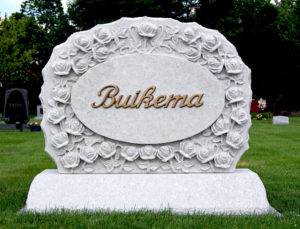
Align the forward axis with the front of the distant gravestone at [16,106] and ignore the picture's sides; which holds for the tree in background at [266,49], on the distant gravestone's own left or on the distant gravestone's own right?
on the distant gravestone's own left

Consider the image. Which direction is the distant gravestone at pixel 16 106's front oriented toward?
toward the camera

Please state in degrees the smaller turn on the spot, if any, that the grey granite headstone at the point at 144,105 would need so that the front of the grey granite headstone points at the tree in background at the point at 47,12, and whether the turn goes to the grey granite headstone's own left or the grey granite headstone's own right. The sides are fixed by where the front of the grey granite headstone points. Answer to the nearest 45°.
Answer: approximately 180°

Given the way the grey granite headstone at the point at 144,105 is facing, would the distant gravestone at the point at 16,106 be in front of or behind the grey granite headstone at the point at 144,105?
behind

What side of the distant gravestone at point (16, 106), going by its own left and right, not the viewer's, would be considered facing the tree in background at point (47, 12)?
back

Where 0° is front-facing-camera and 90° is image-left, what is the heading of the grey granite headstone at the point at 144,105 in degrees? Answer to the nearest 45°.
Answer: approximately 0°

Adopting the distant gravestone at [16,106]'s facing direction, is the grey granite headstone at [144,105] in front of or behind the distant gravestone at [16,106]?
in front

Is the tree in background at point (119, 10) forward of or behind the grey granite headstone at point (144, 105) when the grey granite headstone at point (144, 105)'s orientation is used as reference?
behind

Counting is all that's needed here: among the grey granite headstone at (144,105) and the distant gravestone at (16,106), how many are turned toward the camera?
2

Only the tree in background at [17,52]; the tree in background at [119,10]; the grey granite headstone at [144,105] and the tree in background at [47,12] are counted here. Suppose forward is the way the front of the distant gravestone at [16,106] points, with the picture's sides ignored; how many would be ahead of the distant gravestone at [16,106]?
1

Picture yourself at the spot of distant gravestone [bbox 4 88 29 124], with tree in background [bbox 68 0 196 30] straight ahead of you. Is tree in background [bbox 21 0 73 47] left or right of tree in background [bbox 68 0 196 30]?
left

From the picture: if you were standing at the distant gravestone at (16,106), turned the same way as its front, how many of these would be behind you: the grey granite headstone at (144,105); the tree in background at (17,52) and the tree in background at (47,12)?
2

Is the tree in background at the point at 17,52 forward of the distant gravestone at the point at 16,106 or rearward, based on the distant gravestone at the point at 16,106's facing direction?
rearward
